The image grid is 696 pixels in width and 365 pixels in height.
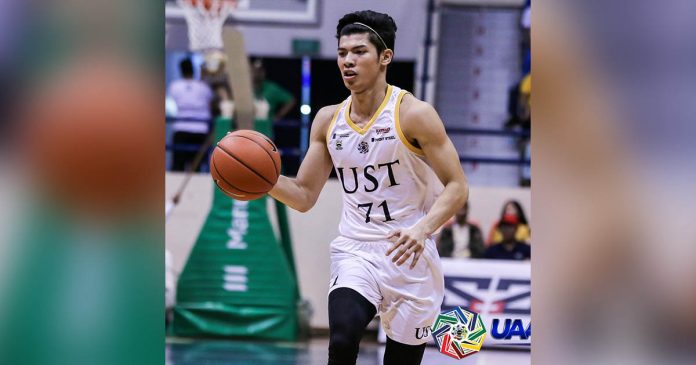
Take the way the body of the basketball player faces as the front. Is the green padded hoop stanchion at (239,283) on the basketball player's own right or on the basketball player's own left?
on the basketball player's own right

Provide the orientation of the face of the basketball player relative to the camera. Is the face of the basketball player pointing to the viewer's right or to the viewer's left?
to the viewer's left

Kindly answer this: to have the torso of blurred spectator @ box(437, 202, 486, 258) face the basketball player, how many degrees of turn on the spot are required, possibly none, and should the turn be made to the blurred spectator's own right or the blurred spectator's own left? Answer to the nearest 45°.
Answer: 0° — they already face them

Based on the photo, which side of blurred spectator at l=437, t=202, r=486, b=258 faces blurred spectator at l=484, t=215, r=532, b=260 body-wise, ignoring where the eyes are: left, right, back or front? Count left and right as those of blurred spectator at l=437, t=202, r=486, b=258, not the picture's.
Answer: left

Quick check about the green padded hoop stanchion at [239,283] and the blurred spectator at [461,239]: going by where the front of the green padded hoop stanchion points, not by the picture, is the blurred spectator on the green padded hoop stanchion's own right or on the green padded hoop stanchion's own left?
on the green padded hoop stanchion's own left

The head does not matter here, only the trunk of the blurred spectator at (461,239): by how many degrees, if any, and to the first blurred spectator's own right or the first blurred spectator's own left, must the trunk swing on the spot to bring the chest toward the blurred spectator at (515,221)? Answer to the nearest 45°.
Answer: approximately 90° to the first blurred spectator's own left

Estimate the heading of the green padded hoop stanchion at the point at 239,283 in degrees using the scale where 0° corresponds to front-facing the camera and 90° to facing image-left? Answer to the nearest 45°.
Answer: approximately 0°

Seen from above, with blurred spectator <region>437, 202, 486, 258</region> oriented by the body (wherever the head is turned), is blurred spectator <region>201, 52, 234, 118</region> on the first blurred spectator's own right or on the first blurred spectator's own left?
on the first blurred spectator's own right

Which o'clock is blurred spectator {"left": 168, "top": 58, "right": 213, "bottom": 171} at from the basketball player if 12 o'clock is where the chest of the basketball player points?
The blurred spectator is roughly at 4 o'clock from the basketball player.

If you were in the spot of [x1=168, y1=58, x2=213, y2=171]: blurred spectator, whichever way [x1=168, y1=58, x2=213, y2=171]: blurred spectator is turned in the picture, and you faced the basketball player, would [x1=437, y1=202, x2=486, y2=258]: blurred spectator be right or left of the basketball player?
left

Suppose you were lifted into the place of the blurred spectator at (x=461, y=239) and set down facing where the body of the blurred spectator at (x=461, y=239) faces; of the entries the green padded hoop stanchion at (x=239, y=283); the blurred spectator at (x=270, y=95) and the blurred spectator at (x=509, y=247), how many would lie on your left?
1

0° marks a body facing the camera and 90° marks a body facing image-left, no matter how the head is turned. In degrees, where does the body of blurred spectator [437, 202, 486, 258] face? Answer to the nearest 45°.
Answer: approximately 0°

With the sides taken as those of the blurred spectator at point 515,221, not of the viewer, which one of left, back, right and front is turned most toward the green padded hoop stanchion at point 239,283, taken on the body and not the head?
right

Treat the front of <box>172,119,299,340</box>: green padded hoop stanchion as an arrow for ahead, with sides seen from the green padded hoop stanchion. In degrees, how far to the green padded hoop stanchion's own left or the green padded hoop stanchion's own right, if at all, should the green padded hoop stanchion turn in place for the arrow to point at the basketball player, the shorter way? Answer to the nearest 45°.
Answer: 0° — it already faces them
